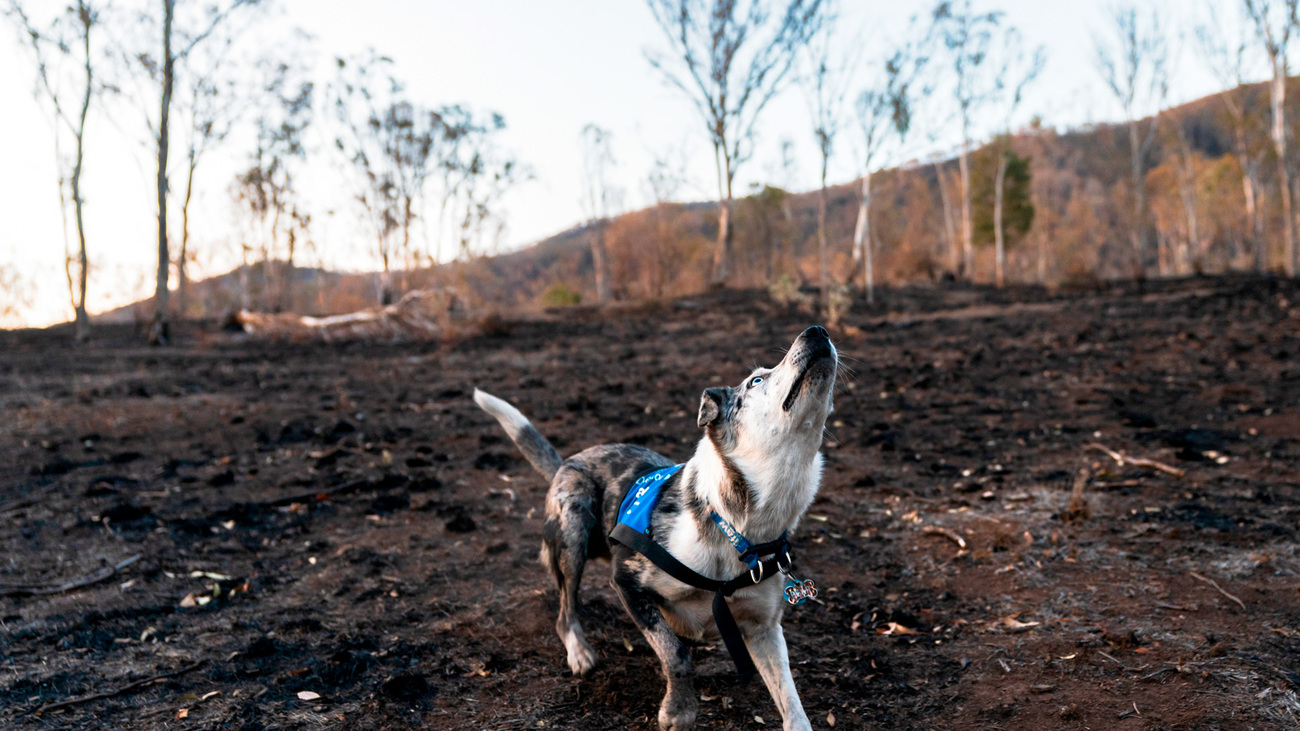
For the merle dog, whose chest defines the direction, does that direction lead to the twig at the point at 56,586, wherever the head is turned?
no

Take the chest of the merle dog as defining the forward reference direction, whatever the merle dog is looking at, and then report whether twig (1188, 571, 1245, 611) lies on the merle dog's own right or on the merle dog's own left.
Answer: on the merle dog's own left

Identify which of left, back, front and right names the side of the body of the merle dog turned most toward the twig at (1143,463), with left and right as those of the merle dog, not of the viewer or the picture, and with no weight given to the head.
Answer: left

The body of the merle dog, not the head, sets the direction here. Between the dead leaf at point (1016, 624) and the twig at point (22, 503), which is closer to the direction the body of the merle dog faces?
the dead leaf

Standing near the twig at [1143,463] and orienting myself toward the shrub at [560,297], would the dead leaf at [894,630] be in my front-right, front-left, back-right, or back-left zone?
back-left

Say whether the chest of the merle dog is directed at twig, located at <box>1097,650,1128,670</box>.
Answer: no

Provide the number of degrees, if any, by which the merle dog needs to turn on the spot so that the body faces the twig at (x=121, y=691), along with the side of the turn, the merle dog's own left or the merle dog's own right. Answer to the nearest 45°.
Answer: approximately 135° to the merle dog's own right

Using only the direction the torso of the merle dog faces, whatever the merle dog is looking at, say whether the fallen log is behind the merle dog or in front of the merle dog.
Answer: behind

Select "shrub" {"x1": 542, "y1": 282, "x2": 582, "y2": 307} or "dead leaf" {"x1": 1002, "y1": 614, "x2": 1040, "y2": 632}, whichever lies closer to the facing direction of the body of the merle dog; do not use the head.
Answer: the dead leaf

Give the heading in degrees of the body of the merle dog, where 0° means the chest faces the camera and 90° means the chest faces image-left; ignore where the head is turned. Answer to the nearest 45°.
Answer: approximately 315°

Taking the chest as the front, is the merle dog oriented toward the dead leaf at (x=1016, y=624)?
no

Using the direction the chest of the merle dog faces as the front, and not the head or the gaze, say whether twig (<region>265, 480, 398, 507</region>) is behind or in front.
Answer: behind

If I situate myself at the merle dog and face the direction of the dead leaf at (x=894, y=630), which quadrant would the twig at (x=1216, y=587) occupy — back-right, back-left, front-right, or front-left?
front-right

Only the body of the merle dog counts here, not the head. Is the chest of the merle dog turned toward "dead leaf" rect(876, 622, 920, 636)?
no
